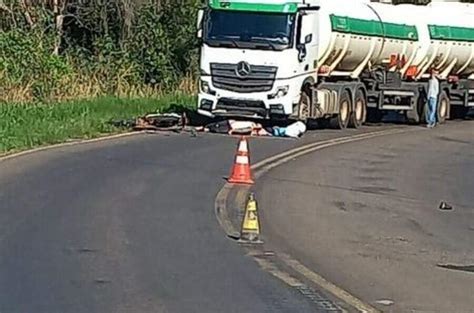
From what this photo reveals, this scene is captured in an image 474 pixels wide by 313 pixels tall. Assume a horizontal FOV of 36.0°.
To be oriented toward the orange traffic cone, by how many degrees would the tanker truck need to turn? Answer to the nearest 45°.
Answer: approximately 45° to its left

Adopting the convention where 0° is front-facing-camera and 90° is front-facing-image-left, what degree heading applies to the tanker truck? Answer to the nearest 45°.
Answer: approximately 45°

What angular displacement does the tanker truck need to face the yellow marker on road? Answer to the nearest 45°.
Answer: approximately 45° to its left
